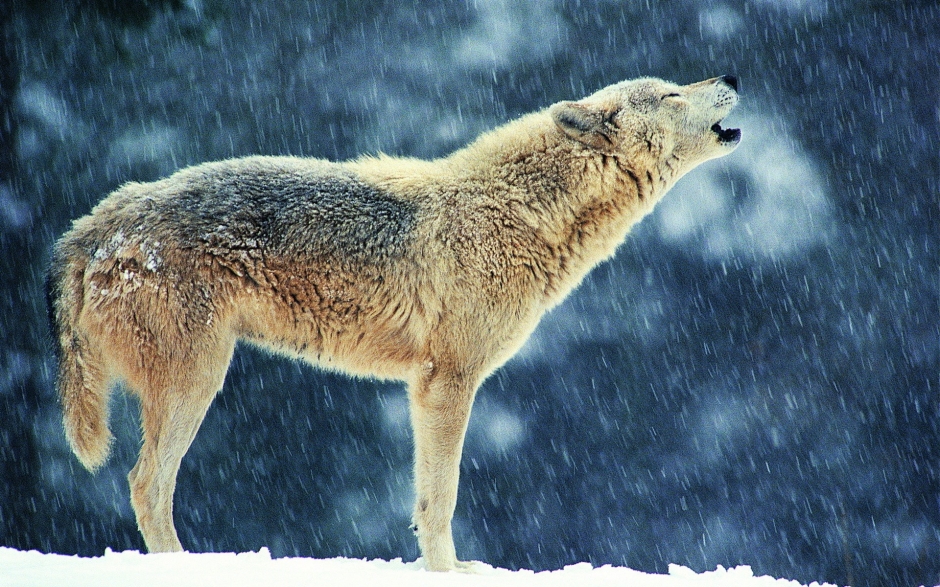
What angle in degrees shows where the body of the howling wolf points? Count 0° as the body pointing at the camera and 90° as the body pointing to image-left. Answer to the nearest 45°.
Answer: approximately 270°
